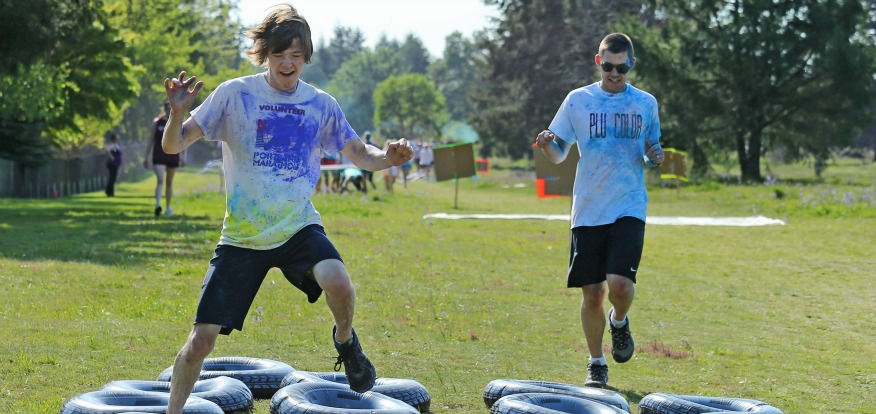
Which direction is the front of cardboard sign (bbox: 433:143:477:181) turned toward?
away from the camera

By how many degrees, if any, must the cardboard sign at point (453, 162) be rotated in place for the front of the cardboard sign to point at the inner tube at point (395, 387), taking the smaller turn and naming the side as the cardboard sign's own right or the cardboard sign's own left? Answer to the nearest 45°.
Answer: approximately 180°

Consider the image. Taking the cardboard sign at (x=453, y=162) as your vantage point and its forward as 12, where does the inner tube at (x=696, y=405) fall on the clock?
The inner tube is roughly at 6 o'clock from the cardboard sign.

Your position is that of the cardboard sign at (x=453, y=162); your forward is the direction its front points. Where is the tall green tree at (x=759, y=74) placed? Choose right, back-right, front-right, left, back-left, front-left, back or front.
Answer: front-right

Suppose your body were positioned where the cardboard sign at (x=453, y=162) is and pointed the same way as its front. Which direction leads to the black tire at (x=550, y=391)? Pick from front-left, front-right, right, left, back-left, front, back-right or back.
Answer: back

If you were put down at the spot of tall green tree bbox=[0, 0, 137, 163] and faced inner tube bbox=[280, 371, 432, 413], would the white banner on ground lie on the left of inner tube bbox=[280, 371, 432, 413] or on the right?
left

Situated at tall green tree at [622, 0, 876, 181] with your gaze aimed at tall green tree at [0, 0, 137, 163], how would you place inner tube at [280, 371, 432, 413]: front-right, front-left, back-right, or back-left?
front-left

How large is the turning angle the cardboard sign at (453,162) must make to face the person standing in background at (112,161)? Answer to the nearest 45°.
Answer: approximately 45° to its left

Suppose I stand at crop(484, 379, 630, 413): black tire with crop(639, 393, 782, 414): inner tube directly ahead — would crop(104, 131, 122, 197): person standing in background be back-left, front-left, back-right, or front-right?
back-left
